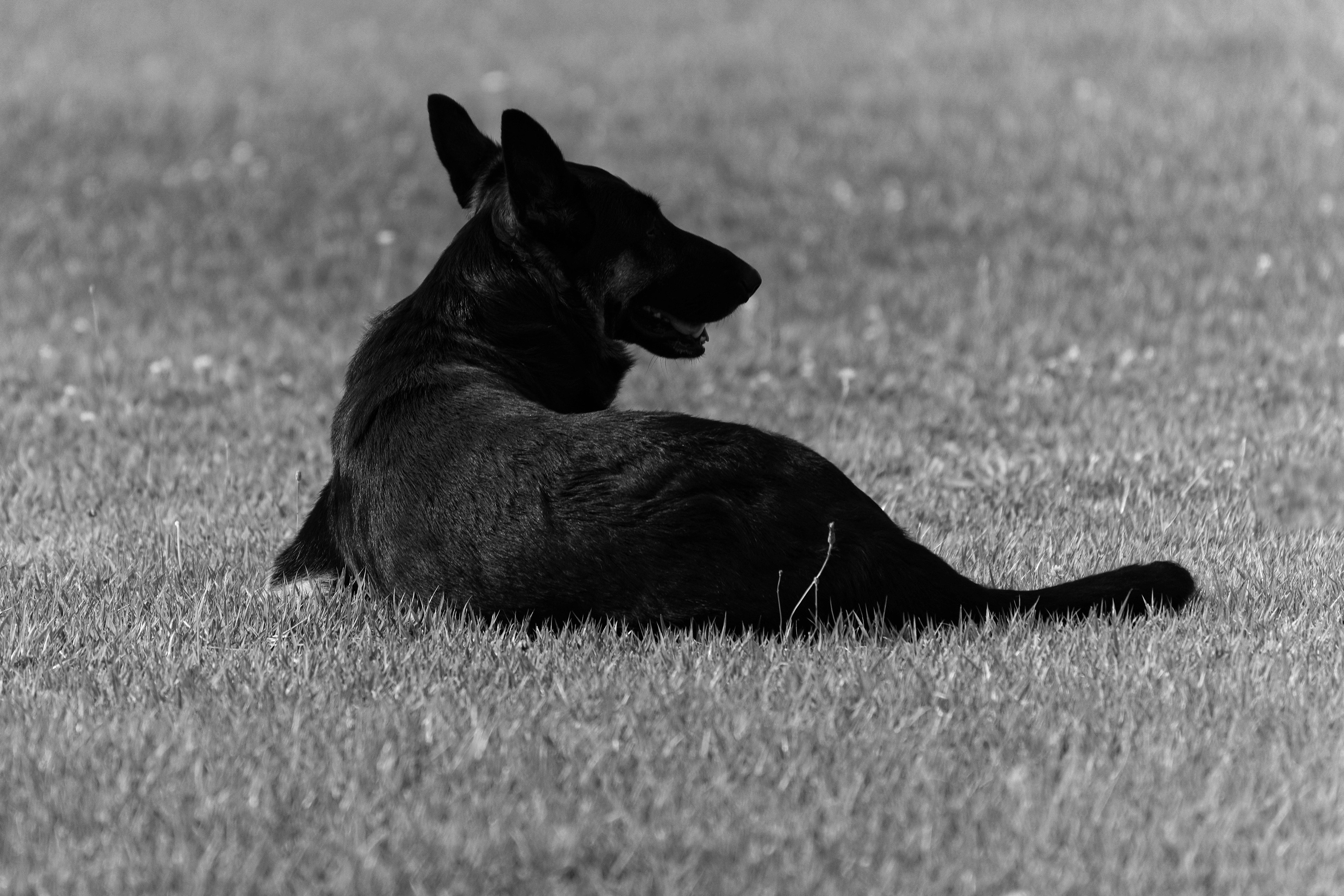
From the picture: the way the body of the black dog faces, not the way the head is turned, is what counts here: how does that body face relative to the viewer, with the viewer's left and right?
facing away from the viewer and to the left of the viewer
